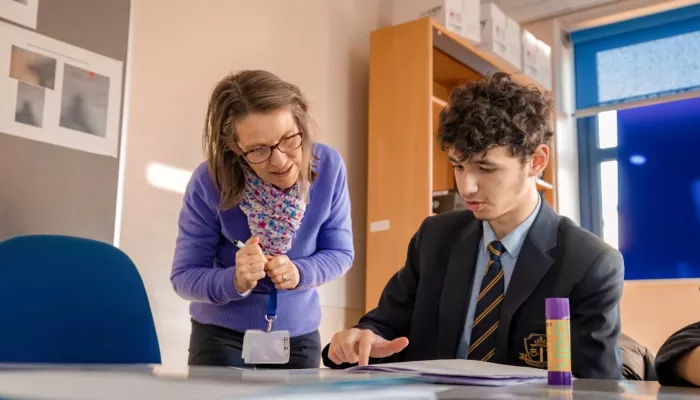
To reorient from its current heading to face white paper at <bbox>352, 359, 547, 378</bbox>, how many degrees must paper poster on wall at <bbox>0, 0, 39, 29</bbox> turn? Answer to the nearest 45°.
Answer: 0° — it already faces it

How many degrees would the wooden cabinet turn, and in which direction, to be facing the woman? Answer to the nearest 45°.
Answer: approximately 45° to its right

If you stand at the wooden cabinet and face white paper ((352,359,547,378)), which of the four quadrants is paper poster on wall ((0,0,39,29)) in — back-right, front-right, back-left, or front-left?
front-right

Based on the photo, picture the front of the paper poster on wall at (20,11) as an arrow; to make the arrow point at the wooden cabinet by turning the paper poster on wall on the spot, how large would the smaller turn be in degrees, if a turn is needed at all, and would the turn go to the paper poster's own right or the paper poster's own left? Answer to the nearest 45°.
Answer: approximately 90° to the paper poster's own left

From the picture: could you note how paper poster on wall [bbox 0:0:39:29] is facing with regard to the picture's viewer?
facing the viewer and to the right of the viewer

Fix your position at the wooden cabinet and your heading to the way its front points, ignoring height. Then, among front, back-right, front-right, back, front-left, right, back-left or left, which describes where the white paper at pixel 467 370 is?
front-right

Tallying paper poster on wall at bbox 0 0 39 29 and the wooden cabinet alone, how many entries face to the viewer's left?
0

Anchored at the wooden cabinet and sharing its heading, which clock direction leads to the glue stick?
The glue stick is roughly at 1 o'clock from the wooden cabinet.

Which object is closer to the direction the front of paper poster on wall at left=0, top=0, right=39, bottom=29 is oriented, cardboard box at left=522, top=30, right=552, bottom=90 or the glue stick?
the glue stick

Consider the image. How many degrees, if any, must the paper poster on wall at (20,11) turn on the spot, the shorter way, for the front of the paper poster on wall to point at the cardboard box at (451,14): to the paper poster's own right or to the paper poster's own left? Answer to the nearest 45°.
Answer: approximately 45° to the paper poster's own left

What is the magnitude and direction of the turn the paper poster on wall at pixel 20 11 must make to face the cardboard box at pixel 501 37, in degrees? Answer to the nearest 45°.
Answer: approximately 45° to its left

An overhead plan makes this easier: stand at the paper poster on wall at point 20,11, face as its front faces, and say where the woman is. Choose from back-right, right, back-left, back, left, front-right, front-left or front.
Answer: front

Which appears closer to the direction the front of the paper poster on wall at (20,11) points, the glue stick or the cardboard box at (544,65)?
the glue stick
